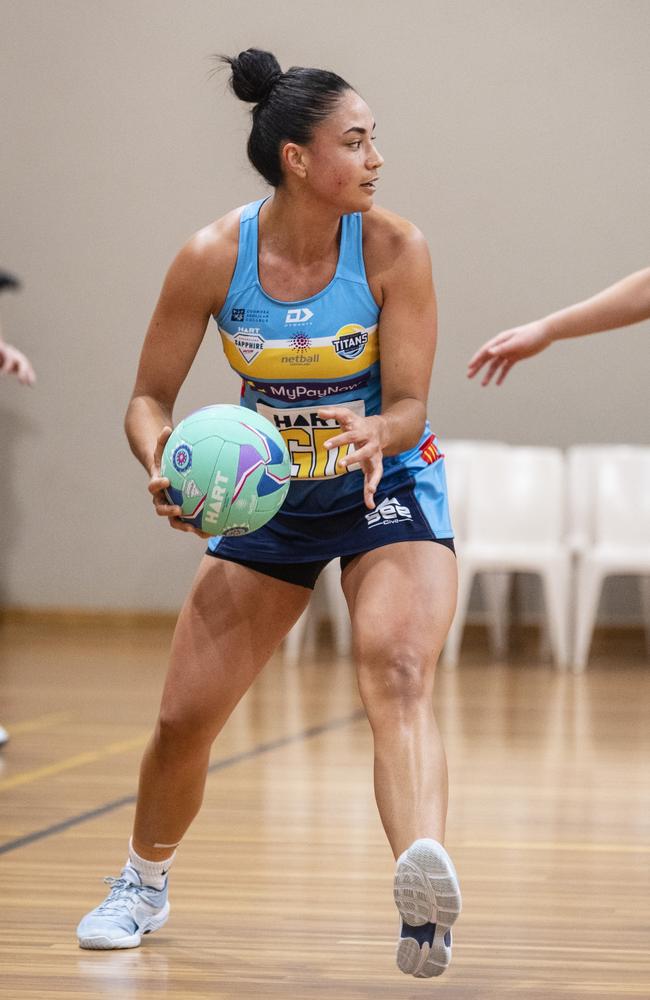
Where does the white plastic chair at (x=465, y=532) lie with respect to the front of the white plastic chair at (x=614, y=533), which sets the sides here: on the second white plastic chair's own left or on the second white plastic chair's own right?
on the second white plastic chair's own right

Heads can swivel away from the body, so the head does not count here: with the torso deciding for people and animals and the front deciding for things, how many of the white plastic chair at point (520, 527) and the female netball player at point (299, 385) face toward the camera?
2

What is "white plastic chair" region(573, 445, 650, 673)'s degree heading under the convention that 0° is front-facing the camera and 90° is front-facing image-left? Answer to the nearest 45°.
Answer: approximately 0°

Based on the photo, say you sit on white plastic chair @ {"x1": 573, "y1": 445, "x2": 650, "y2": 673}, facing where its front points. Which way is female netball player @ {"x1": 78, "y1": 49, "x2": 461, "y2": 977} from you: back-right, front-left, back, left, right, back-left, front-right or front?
front

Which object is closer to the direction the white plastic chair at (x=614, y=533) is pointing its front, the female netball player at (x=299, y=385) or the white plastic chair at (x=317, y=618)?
the female netball player

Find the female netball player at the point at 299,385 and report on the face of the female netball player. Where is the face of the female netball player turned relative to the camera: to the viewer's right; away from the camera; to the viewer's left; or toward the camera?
to the viewer's right

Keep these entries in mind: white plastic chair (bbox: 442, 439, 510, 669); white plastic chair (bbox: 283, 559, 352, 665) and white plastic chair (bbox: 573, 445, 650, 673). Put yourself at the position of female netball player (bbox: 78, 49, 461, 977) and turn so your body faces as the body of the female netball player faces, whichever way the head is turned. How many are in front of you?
0

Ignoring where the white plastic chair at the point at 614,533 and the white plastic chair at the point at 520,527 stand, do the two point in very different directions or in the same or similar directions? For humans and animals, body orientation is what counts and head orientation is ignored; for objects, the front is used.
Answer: same or similar directions

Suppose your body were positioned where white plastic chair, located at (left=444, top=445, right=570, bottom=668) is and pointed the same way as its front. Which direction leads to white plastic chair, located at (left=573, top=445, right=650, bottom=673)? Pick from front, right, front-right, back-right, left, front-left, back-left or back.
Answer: left

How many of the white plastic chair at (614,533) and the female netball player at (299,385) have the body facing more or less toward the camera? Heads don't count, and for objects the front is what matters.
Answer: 2

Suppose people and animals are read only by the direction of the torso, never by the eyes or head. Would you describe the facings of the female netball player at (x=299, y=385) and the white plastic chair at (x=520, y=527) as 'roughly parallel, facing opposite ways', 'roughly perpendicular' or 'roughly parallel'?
roughly parallel

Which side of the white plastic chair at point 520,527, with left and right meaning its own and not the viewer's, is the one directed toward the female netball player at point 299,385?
front

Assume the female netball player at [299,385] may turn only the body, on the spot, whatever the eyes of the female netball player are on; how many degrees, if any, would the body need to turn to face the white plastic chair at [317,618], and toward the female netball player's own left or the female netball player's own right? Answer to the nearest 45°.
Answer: approximately 180°

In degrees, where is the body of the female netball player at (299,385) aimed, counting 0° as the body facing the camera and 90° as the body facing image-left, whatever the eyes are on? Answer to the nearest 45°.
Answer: approximately 0°

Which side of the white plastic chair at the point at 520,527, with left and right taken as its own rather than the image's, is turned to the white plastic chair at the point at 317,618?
right
